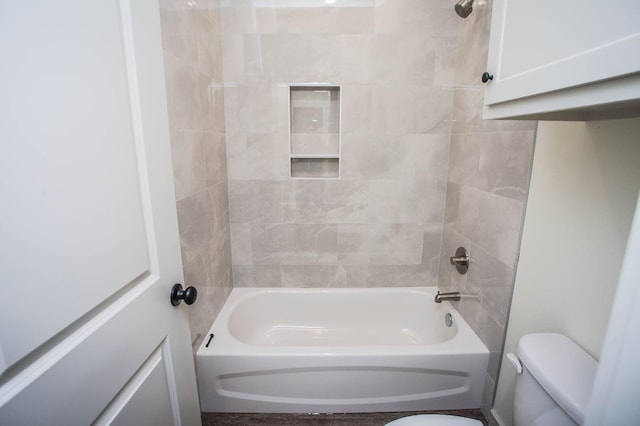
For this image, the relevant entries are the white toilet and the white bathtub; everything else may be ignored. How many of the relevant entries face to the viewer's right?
0

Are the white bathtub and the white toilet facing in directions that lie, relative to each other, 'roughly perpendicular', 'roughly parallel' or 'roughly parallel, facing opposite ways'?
roughly perpendicular

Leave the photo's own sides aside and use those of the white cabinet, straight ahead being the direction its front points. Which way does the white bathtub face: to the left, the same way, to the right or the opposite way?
to the left

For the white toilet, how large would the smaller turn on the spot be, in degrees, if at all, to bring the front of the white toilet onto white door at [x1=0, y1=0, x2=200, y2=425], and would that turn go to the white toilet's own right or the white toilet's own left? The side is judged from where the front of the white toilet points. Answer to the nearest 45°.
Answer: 0° — it already faces it

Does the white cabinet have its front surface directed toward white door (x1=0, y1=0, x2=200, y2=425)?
yes

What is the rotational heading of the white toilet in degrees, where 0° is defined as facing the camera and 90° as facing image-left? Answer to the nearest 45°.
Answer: approximately 45°

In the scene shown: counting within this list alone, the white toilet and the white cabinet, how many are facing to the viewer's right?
0

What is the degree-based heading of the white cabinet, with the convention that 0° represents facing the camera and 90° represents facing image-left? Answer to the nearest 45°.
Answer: approximately 45°

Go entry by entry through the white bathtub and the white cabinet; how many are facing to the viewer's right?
0
